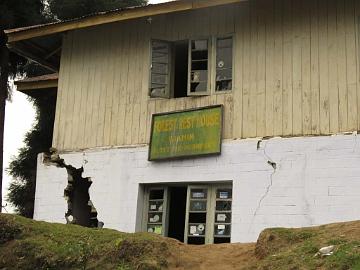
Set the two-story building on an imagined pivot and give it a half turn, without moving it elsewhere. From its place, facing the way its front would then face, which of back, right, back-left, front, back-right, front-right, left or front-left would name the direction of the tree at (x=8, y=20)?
front-left

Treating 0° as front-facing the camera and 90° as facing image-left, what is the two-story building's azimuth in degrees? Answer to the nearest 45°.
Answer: approximately 0°
